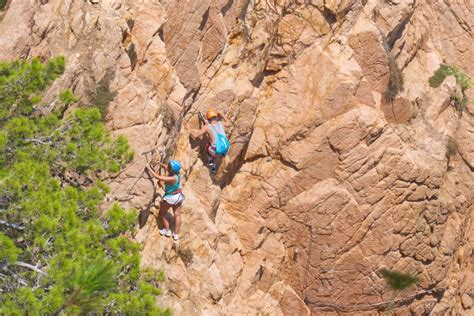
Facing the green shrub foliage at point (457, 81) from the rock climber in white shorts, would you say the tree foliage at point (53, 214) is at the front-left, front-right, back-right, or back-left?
back-right

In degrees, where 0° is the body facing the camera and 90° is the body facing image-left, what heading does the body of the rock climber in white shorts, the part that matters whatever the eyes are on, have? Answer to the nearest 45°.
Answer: approximately 135°

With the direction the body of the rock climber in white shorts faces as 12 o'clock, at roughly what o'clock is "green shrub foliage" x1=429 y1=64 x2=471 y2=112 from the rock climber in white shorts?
The green shrub foliage is roughly at 3 o'clock from the rock climber in white shorts.

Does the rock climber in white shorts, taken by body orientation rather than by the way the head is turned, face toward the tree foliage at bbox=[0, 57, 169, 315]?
no

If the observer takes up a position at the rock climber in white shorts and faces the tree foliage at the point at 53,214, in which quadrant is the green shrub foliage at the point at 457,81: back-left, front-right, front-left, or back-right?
back-left
